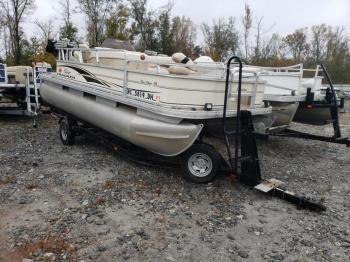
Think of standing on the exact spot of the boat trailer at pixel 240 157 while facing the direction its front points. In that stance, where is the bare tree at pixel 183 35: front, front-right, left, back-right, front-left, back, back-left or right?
back-left

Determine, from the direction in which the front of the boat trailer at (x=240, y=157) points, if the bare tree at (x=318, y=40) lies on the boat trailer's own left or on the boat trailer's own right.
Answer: on the boat trailer's own left

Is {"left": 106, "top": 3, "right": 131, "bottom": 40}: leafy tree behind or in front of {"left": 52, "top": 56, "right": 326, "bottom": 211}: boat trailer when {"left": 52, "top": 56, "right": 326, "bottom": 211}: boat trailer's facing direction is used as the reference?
behind

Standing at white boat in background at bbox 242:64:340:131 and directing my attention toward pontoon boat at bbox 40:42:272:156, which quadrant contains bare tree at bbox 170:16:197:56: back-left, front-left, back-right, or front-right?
back-right

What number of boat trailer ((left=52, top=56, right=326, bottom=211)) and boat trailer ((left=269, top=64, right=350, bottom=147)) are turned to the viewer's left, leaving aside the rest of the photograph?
0

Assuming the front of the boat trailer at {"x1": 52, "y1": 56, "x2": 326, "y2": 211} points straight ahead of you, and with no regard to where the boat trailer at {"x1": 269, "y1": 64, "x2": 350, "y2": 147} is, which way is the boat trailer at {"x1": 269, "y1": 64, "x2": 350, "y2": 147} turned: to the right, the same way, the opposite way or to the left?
the same way

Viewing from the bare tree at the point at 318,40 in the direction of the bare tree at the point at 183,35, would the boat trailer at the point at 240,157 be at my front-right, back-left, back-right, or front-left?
front-left

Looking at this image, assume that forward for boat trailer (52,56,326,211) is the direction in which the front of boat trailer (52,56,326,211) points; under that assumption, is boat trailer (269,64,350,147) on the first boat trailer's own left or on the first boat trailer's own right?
on the first boat trailer's own left

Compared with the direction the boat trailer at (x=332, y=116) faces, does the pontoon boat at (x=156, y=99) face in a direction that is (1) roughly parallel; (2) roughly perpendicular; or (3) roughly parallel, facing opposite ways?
roughly parallel

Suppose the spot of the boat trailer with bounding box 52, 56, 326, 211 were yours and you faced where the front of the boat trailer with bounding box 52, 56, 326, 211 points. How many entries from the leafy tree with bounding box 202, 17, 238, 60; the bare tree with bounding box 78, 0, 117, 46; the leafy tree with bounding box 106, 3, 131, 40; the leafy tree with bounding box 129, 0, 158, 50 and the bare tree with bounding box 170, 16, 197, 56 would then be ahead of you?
0

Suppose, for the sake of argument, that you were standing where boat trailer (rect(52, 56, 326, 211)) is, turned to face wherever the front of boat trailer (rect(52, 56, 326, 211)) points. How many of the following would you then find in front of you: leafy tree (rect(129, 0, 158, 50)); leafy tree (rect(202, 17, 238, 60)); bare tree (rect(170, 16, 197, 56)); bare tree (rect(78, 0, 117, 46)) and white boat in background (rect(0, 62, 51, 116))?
0

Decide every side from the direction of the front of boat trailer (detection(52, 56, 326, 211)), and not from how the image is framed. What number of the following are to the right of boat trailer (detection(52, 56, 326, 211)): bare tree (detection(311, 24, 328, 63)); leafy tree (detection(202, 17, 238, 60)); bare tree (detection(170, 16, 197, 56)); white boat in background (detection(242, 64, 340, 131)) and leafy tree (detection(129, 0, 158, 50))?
0

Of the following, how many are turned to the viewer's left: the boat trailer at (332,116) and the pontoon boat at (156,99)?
0

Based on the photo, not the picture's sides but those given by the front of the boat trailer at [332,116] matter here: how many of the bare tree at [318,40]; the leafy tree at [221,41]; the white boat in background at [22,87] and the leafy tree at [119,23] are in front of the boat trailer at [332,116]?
0

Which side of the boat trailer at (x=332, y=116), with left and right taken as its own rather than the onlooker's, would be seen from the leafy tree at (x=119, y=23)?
back

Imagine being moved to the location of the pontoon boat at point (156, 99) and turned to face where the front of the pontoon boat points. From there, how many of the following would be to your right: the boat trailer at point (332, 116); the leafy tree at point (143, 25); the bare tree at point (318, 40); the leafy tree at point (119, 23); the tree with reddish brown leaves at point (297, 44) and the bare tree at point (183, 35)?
0

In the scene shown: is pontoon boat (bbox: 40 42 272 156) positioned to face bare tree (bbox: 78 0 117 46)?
no

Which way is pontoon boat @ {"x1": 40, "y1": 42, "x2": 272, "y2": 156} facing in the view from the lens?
facing the viewer and to the right of the viewer
